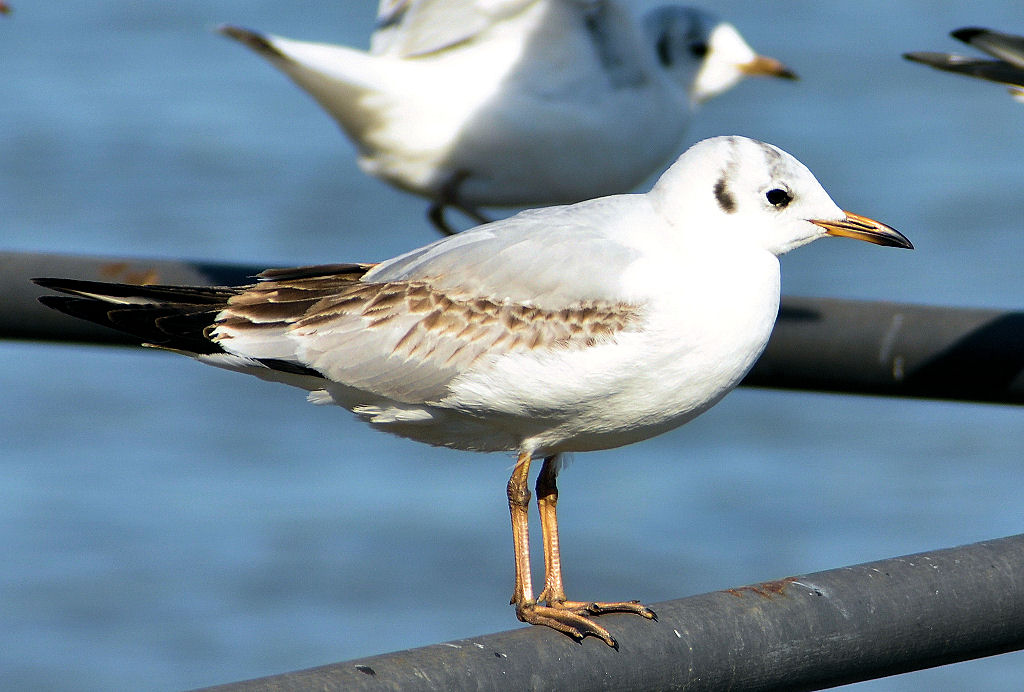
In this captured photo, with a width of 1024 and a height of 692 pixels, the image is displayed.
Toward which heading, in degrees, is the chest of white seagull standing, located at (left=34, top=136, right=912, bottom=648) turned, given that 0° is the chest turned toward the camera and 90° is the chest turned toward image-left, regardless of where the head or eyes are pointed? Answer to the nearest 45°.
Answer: approximately 270°

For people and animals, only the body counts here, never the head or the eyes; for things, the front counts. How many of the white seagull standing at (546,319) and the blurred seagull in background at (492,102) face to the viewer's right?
2

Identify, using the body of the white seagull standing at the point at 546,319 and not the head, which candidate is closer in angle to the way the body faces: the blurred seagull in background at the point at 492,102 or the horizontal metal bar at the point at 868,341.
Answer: the horizontal metal bar

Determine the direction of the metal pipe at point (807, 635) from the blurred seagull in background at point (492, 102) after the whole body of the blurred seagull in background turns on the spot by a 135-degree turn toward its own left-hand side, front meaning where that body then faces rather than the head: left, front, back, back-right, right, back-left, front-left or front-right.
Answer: back-left

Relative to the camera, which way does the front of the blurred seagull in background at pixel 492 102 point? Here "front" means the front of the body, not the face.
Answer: to the viewer's right

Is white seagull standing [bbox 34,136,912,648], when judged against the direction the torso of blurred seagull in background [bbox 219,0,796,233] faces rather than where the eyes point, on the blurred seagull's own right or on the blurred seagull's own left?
on the blurred seagull's own right

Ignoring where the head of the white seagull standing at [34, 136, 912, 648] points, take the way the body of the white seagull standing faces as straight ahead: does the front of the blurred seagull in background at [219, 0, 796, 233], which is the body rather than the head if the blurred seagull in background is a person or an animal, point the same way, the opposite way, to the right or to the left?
the same way

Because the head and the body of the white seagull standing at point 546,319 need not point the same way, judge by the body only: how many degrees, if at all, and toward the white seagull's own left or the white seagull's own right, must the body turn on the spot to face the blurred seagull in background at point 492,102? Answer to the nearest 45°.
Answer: approximately 90° to the white seagull's own left
